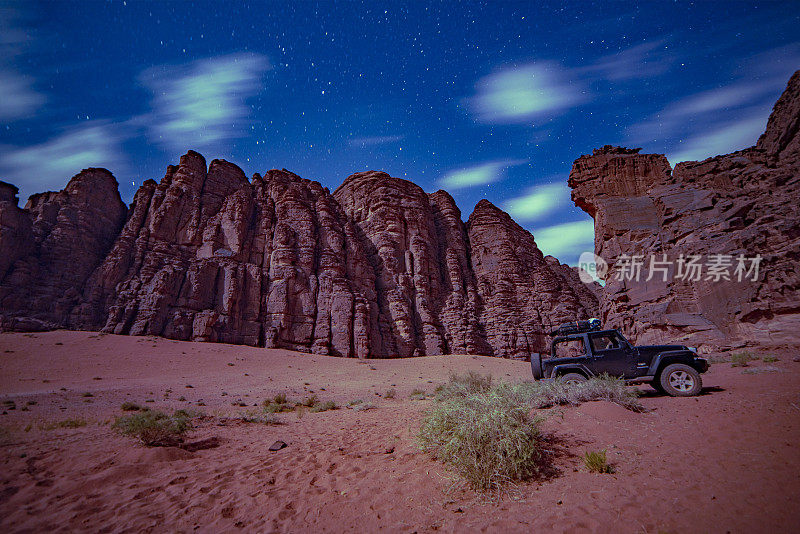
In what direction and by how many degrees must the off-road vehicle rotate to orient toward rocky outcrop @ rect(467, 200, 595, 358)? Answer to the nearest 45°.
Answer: approximately 90° to its left

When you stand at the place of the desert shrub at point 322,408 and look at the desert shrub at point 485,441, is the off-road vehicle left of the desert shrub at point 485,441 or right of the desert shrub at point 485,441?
left

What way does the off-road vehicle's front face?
to the viewer's right

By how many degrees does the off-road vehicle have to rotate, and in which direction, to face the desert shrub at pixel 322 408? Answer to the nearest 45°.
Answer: approximately 180°

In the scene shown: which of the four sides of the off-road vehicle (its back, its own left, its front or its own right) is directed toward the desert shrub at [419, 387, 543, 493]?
right

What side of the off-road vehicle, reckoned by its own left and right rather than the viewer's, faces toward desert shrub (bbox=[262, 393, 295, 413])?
back

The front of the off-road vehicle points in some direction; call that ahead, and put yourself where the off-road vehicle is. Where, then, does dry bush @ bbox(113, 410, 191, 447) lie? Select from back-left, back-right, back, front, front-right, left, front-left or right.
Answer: back-right

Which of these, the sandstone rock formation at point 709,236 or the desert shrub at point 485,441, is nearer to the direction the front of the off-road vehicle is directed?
the sandstone rock formation
